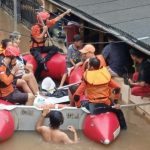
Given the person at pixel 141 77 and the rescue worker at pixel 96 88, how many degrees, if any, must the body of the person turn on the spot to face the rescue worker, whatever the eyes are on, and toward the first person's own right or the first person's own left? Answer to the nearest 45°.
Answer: approximately 45° to the first person's own left

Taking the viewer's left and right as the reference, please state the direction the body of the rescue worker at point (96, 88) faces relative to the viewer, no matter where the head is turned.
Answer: facing away from the viewer

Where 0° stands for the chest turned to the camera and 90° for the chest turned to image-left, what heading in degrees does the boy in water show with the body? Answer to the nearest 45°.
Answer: approximately 180°

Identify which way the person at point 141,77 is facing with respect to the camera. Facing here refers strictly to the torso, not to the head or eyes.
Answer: to the viewer's left

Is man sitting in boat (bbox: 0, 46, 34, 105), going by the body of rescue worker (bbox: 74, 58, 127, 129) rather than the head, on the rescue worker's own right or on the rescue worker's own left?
on the rescue worker's own left
